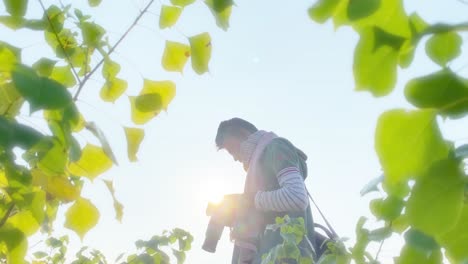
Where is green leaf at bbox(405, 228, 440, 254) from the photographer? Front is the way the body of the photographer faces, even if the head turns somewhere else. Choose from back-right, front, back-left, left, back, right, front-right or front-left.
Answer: left

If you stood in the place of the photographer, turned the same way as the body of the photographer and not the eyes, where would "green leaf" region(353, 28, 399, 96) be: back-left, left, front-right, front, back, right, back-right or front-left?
left

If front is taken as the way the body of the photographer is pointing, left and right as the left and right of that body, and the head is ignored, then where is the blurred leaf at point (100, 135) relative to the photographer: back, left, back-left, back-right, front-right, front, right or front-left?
left

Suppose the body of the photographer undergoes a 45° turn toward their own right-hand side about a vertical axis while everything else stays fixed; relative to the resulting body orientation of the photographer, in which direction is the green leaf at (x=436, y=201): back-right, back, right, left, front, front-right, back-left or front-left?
back-left

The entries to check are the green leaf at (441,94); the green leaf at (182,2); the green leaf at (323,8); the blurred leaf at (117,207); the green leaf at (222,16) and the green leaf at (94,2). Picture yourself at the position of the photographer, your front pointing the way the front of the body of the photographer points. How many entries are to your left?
6

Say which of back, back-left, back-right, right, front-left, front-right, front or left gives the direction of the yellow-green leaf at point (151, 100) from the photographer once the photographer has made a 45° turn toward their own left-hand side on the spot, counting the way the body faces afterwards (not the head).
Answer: front-left

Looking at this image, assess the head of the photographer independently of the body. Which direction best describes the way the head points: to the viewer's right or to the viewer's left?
to the viewer's left

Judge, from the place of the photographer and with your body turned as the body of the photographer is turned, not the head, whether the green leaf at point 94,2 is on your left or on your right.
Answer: on your left

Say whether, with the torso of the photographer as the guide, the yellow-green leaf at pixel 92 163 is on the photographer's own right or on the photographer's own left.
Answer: on the photographer's own left

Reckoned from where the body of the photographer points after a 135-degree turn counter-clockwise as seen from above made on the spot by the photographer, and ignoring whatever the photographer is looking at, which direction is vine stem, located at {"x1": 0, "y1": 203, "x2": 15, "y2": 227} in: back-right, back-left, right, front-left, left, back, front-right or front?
front-right

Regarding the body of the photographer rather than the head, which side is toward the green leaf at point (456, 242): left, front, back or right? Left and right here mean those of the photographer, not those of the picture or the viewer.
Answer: left

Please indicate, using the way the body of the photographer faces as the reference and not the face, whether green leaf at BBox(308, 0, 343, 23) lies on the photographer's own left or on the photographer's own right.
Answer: on the photographer's own left

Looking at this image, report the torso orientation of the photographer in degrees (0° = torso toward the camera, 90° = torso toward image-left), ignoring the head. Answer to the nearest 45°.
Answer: approximately 90°

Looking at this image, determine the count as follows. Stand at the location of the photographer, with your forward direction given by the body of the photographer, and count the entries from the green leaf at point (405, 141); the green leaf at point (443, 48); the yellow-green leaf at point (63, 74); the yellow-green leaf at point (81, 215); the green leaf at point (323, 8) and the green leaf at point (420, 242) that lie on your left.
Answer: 6

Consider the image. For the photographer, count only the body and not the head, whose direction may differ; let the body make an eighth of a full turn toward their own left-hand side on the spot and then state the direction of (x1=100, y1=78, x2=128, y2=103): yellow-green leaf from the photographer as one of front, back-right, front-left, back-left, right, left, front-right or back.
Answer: front-left

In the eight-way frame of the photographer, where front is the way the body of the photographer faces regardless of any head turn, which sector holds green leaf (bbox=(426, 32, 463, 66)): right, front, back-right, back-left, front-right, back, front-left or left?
left

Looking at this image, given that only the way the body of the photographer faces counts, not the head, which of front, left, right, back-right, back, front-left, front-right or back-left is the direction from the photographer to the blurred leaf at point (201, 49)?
left

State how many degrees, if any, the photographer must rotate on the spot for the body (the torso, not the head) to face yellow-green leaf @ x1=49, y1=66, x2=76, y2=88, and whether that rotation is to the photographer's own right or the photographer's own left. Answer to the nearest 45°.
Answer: approximately 90° to the photographer's own left
